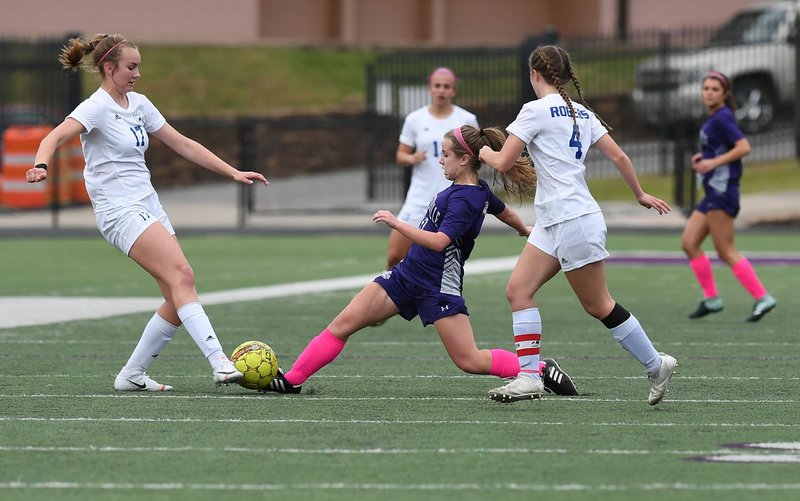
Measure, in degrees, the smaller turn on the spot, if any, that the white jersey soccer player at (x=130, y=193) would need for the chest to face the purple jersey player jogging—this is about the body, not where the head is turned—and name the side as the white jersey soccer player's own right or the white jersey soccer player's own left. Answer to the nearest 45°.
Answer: approximately 90° to the white jersey soccer player's own left

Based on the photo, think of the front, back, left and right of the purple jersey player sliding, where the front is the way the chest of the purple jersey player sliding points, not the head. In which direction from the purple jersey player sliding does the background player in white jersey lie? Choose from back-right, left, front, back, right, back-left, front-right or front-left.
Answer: right

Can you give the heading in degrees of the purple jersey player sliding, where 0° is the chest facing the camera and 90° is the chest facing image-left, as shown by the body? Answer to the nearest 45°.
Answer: approximately 90°

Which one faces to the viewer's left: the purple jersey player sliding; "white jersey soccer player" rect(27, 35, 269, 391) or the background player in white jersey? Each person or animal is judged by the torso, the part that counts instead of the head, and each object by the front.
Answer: the purple jersey player sliding

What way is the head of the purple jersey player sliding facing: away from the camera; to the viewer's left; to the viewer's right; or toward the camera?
to the viewer's left

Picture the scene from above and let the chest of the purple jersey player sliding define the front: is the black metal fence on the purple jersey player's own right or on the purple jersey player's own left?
on the purple jersey player's own right
